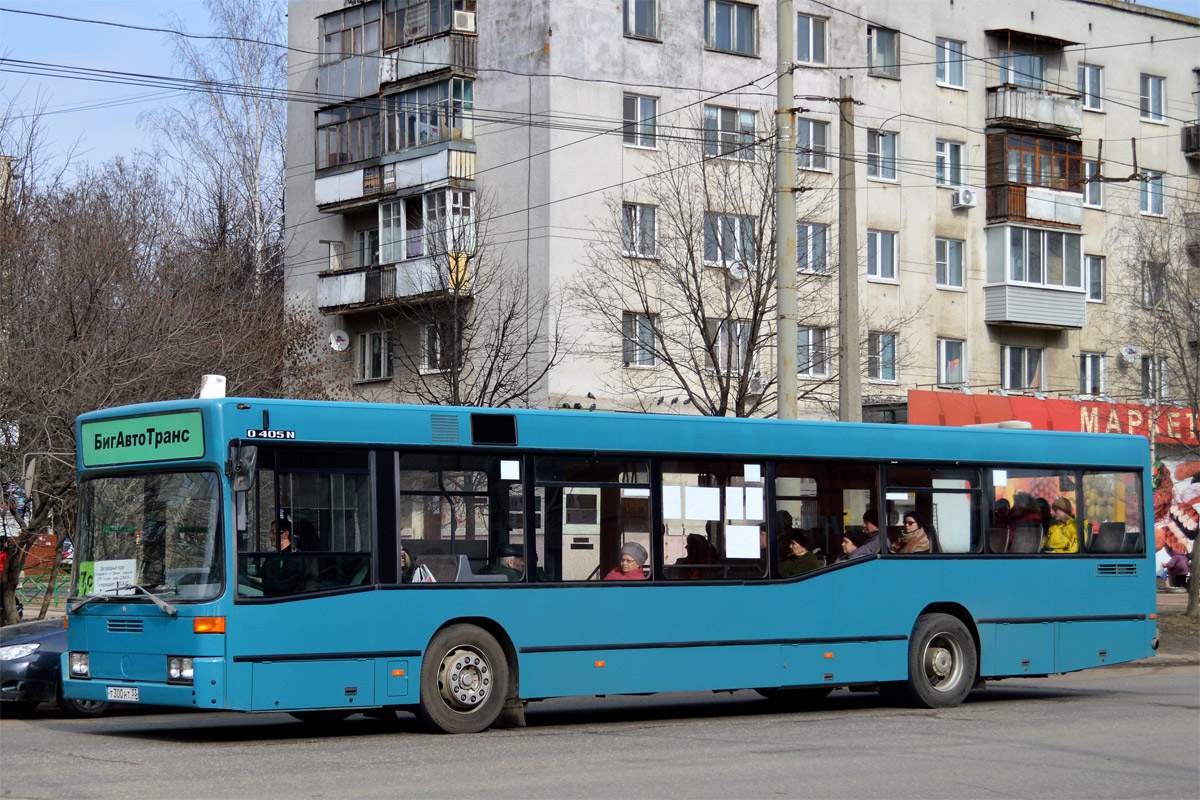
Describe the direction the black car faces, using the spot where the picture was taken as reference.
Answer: facing the viewer and to the left of the viewer

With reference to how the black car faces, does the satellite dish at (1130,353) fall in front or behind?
behind

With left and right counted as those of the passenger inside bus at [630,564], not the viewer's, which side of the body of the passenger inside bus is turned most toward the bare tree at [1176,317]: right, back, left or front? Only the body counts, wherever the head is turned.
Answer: back

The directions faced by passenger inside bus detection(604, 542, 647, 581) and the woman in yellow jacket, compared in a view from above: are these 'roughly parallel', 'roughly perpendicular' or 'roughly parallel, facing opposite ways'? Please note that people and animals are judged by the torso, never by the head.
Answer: roughly parallel

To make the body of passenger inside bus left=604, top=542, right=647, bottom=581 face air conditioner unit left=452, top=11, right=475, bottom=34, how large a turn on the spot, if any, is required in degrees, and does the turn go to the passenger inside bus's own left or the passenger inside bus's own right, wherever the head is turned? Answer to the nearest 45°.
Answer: approximately 135° to the passenger inside bus's own right

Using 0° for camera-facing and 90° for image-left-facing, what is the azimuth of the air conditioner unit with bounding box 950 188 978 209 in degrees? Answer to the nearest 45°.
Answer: approximately 315°

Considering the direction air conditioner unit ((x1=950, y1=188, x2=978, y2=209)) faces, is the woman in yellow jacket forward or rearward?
forward

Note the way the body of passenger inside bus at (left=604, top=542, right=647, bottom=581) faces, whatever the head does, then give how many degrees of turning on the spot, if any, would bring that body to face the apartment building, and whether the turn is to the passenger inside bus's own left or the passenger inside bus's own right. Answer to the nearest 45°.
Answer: approximately 135° to the passenger inside bus's own right

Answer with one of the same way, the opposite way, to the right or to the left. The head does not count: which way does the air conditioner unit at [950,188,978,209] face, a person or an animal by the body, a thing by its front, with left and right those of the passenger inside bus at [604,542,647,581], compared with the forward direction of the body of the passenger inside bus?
to the left

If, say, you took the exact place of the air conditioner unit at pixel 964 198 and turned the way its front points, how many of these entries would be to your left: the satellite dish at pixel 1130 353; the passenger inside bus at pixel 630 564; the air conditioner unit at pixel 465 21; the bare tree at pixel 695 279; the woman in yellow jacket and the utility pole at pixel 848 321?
1

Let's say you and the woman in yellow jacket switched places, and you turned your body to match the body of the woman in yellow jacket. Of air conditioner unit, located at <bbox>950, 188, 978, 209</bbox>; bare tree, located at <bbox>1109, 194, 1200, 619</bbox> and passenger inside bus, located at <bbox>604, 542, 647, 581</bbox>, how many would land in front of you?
1

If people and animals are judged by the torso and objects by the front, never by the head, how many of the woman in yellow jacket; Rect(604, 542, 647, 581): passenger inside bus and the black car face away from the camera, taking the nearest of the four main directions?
0

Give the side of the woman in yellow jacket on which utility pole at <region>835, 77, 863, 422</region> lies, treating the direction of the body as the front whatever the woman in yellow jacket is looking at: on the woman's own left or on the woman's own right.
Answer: on the woman's own right

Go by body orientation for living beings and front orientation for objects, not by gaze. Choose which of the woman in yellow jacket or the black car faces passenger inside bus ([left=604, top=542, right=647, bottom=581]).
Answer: the woman in yellow jacket

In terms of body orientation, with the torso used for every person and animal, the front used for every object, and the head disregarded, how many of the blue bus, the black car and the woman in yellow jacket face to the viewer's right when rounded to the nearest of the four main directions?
0
